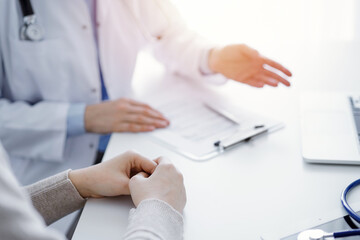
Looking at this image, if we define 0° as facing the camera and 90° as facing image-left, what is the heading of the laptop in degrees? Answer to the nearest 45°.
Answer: approximately 90°

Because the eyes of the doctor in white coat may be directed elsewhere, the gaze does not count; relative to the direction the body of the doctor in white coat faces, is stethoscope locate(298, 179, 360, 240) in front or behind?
in front

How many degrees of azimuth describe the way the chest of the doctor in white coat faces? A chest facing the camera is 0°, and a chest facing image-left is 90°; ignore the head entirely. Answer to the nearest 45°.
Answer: approximately 315°
